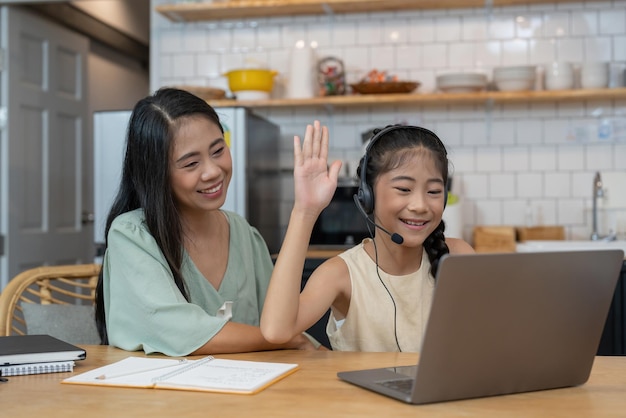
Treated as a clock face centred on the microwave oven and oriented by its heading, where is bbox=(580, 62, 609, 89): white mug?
The white mug is roughly at 9 o'clock from the microwave oven.

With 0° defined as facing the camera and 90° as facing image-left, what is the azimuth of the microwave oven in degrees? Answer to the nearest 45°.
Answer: approximately 0°

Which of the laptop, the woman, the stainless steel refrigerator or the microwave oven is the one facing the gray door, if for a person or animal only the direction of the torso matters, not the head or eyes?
the laptop

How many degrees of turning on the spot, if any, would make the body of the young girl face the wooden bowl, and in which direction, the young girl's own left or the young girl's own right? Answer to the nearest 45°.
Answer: approximately 135° to the young girl's own left

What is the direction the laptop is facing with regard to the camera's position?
facing away from the viewer and to the left of the viewer

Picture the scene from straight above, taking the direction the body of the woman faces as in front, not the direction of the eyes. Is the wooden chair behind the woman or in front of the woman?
behind
